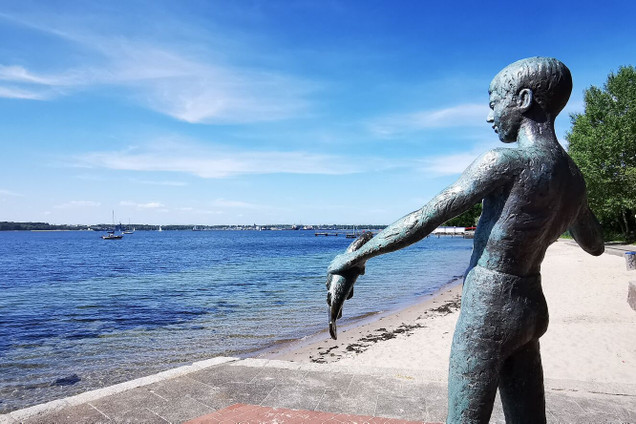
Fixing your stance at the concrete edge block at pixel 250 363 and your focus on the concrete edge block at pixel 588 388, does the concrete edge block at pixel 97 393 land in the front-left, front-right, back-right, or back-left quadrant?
back-right

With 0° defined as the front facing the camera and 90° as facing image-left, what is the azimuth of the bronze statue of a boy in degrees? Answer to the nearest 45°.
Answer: approximately 135°

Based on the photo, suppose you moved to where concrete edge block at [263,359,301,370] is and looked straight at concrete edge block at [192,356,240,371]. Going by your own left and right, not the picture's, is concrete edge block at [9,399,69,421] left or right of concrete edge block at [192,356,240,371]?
left

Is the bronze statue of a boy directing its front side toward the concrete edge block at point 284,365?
yes

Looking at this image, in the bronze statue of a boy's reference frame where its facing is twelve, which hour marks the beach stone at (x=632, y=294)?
The beach stone is roughly at 2 o'clock from the bronze statue of a boy.

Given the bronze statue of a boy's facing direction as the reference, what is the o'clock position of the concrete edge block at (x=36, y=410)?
The concrete edge block is roughly at 11 o'clock from the bronze statue of a boy.

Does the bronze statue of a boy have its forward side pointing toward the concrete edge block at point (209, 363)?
yes

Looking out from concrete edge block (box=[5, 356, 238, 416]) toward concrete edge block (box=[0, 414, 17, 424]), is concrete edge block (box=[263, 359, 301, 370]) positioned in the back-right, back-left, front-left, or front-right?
back-left
